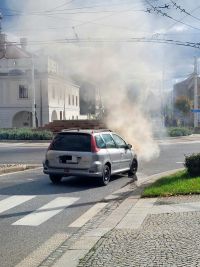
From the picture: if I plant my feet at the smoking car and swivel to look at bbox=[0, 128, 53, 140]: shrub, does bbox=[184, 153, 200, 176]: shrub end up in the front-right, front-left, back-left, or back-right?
back-right

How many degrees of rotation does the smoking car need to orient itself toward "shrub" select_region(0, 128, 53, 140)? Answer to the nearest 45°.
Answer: approximately 45° to its left

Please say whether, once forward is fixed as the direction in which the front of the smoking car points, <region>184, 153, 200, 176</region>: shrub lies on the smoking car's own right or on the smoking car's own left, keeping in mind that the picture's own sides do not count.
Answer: on the smoking car's own right

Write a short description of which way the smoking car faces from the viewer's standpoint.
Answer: facing away from the viewer and to the right of the viewer
